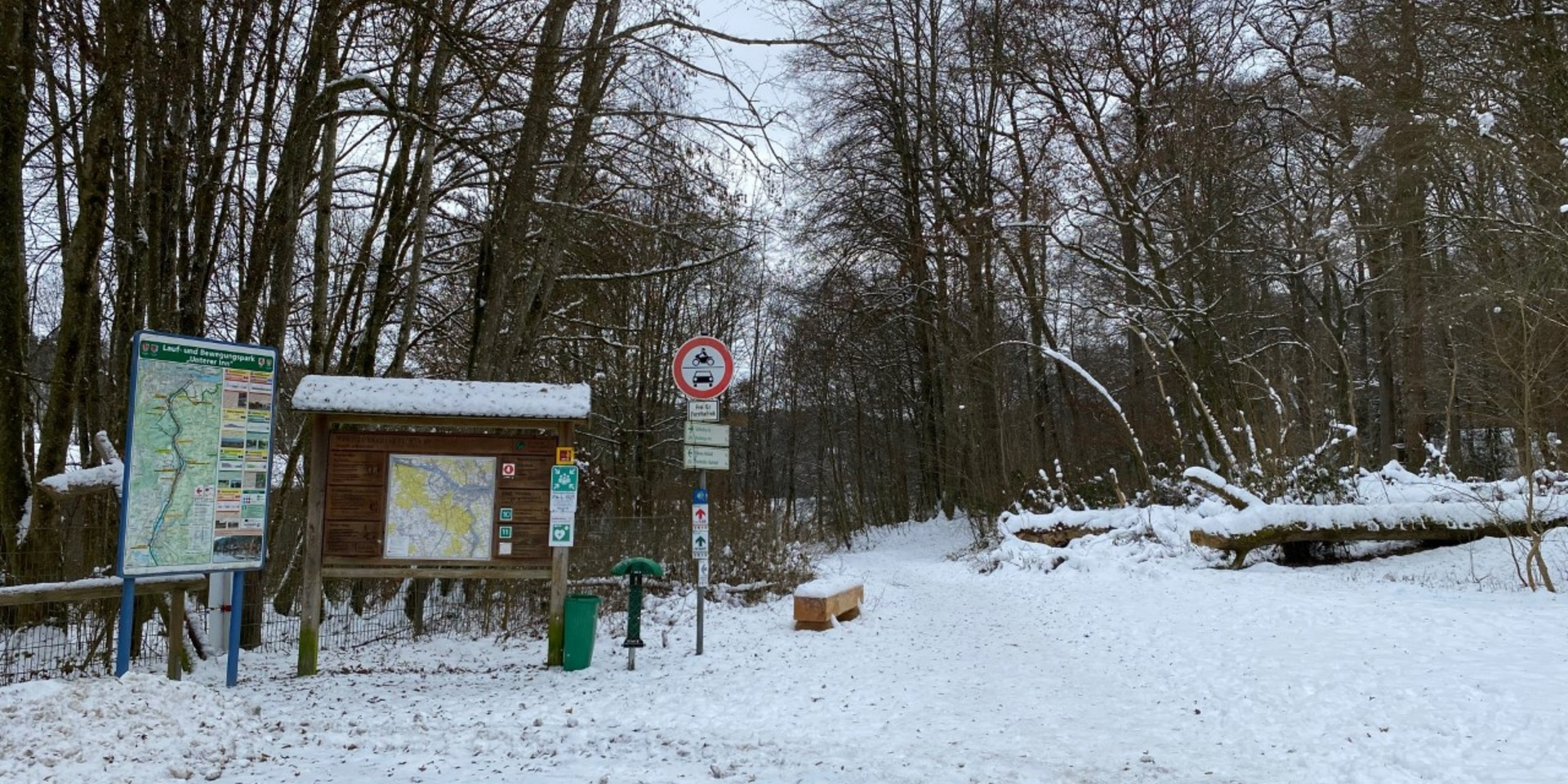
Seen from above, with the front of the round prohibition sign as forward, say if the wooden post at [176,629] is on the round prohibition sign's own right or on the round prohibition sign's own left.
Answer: on the round prohibition sign's own right

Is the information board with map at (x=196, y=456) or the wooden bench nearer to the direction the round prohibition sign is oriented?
the information board with map

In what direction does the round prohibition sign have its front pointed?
toward the camera

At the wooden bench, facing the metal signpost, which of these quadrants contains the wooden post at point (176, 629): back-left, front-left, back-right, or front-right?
front-right

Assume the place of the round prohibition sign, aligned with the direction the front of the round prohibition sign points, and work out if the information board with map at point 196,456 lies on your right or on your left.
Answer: on your right

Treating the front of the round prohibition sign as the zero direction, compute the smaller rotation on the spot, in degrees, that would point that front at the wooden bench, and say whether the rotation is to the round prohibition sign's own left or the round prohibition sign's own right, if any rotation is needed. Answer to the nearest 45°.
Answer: approximately 135° to the round prohibition sign's own left

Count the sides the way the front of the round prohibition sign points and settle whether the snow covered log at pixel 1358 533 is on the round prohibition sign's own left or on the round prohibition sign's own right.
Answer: on the round prohibition sign's own left
